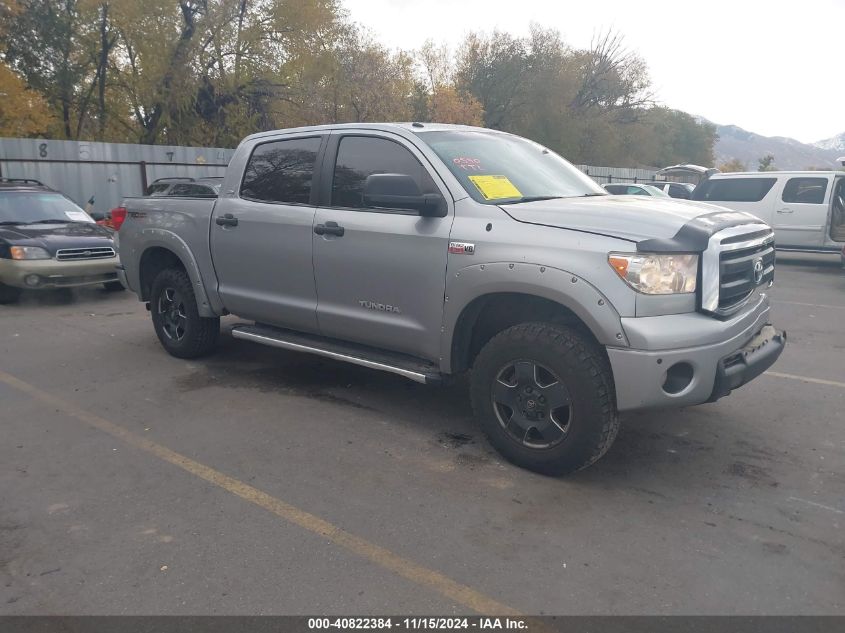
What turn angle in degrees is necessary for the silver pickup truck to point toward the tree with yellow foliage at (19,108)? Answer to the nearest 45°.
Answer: approximately 180°

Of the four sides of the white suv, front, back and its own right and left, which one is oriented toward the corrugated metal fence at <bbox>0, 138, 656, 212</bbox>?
back

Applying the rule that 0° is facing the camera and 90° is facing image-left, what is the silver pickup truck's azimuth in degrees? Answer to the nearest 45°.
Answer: approximately 315°

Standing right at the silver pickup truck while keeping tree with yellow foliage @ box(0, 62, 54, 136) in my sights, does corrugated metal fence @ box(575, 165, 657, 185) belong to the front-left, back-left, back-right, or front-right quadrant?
front-right

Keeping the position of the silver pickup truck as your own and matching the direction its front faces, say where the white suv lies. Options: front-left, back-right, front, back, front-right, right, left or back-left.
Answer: left

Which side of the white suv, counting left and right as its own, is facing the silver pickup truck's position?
right

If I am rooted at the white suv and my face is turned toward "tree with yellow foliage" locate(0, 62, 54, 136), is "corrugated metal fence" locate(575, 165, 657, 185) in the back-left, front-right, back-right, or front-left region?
front-right

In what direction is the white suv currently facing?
to the viewer's right

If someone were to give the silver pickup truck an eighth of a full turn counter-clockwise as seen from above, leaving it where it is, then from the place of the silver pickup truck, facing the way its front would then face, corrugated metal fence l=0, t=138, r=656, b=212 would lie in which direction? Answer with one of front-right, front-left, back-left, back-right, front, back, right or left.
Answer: back-left

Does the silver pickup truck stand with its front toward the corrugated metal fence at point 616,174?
no

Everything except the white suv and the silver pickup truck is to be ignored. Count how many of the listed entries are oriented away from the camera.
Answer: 0
